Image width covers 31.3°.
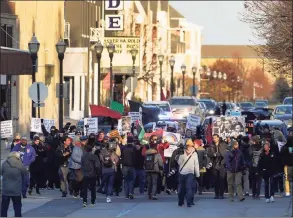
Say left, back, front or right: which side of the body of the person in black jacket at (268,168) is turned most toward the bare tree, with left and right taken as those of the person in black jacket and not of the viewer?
back

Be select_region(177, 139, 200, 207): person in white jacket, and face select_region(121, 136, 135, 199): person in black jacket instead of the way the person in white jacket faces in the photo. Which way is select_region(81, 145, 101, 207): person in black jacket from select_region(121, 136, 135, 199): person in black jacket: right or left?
left

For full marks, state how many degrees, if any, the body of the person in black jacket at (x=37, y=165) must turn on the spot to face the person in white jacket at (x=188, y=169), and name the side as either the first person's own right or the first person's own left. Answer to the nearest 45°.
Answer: approximately 90° to the first person's own left

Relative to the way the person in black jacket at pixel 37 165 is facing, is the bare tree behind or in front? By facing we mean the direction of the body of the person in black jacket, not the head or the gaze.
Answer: behind
